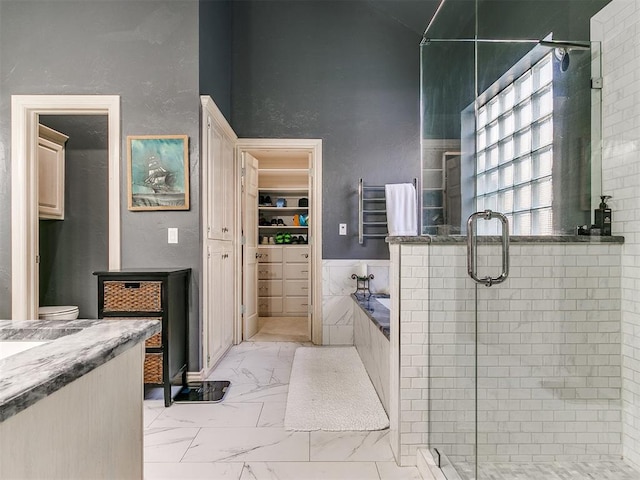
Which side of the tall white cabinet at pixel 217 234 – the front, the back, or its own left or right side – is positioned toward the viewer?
right

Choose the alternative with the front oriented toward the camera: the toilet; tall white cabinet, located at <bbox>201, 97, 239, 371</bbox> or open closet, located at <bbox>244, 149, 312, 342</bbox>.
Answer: the open closet

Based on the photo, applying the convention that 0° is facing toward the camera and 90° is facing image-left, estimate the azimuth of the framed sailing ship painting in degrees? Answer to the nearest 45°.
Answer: approximately 0°

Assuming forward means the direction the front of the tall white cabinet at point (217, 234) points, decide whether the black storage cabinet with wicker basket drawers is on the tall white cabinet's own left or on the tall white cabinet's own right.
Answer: on the tall white cabinet's own right

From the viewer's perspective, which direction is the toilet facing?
to the viewer's right

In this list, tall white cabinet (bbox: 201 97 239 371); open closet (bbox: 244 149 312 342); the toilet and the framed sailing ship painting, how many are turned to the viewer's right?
2

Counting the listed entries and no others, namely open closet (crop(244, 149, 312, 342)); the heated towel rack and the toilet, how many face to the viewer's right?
1

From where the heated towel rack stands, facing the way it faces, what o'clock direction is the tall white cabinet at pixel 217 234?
The tall white cabinet is roughly at 2 o'clock from the heated towel rack.

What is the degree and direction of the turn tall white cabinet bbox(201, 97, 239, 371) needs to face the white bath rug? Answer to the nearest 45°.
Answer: approximately 45° to its right

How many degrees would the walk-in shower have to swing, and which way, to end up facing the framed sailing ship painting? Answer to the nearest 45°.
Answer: approximately 90° to its right
